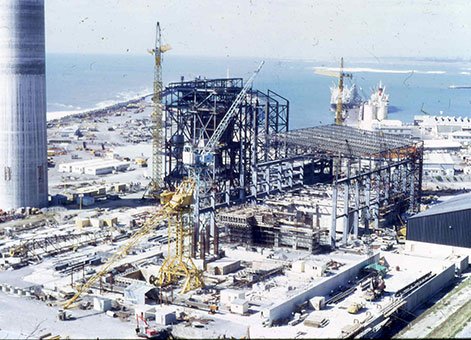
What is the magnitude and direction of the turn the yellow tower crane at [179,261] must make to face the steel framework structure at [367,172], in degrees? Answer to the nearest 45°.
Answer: approximately 180°

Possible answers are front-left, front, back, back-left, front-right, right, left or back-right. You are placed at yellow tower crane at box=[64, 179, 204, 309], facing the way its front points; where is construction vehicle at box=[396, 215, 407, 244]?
back

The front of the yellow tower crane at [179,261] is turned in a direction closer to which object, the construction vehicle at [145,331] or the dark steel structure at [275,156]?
the construction vehicle

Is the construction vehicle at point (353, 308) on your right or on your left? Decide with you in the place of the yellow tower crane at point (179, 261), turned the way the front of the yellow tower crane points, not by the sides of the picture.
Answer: on your left

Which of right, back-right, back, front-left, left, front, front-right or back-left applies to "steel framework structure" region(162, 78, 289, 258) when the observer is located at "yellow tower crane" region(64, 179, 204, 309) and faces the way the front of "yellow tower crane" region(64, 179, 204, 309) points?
back-right

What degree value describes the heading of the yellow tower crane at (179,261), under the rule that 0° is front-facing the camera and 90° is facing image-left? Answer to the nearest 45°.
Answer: approximately 45°

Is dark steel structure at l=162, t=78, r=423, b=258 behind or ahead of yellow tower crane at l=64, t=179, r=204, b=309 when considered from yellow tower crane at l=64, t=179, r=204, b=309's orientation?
behind

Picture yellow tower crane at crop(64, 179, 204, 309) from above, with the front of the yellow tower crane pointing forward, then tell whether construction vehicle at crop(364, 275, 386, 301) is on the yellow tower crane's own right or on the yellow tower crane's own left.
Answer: on the yellow tower crane's own left

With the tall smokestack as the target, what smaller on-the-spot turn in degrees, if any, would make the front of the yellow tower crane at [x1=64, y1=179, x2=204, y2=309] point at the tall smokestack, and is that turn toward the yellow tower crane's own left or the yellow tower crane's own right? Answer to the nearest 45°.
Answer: approximately 90° to the yellow tower crane's own right

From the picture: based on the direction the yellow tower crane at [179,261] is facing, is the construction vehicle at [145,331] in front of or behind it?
in front

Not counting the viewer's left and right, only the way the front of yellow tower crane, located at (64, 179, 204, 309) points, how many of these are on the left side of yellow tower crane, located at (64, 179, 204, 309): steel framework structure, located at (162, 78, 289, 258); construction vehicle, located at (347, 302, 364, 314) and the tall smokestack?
1
